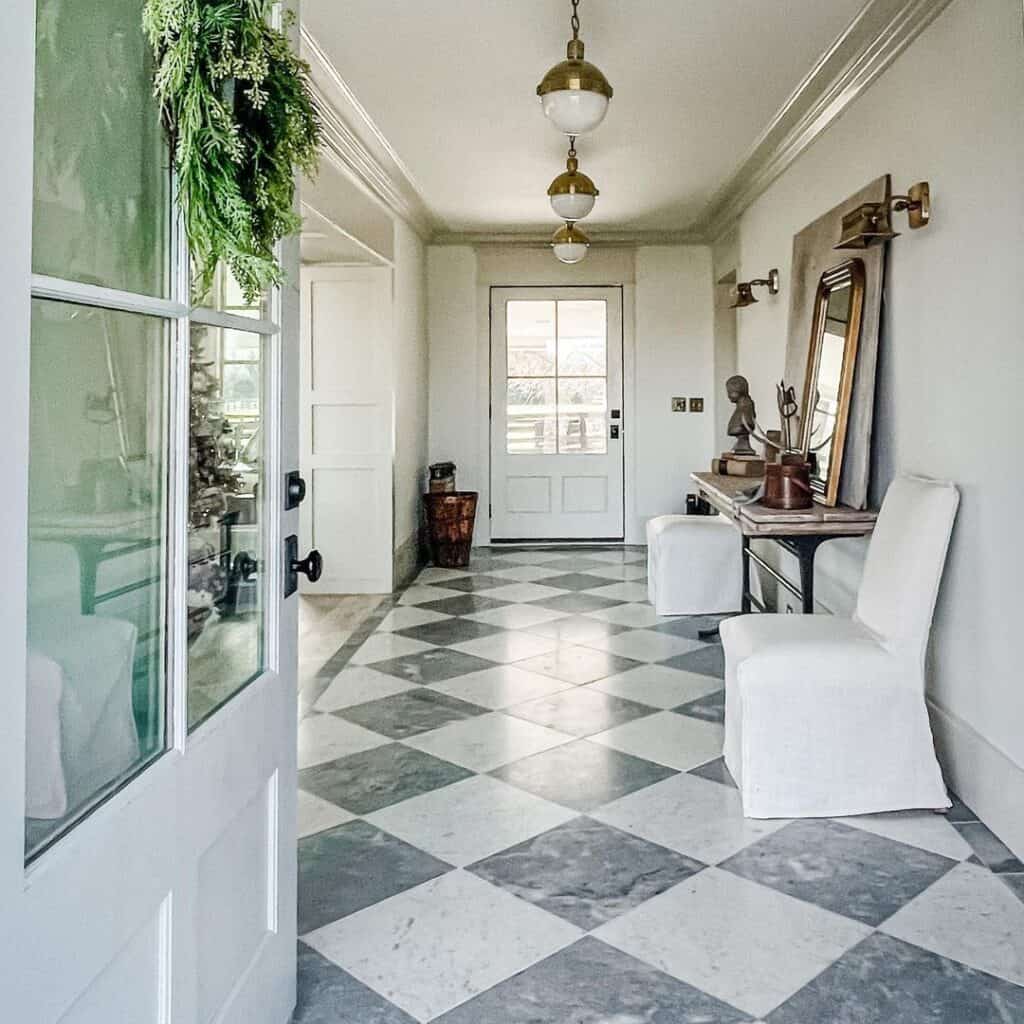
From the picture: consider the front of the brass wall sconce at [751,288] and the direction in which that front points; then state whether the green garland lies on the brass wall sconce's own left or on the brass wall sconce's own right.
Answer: on the brass wall sconce's own left

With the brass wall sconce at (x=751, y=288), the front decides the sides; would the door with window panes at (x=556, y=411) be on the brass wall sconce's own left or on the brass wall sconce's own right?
on the brass wall sconce's own right

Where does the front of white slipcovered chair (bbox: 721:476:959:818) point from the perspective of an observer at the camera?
facing to the left of the viewer

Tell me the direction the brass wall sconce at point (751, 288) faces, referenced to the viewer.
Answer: facing to the left of the viewer

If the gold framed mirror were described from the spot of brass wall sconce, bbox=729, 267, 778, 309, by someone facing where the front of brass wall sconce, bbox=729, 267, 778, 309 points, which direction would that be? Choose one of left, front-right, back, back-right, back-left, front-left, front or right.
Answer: left

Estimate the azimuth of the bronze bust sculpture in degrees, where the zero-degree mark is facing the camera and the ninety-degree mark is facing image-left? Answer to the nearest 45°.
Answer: approximately 90°

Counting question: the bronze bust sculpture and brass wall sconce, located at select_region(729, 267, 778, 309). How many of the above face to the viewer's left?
2

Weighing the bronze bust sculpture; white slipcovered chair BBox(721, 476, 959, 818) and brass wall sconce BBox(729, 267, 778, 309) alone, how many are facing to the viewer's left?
3

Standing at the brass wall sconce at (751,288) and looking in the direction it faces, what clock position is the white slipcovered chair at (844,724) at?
The white slipcovered chair is roughly at 9 o'clock from the brass wall sconce.

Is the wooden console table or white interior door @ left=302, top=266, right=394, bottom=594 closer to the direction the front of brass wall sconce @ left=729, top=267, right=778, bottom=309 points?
the white interior door
